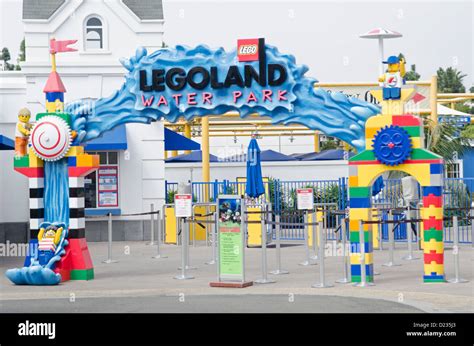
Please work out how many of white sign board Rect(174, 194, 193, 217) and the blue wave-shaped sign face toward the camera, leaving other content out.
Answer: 2

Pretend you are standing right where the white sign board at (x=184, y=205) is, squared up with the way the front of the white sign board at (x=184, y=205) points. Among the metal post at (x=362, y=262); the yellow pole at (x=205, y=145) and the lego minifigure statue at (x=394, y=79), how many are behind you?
1

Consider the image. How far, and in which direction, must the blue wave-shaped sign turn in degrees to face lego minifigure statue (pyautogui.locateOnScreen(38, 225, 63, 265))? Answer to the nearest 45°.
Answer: approximately 90° to its right

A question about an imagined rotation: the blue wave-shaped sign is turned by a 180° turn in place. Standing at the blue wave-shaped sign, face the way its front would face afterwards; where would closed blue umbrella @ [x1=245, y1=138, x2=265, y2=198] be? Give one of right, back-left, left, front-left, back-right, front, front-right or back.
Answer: front

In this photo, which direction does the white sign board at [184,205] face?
toward the camera

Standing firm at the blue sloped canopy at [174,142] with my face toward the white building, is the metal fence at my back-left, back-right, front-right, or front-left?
back-left

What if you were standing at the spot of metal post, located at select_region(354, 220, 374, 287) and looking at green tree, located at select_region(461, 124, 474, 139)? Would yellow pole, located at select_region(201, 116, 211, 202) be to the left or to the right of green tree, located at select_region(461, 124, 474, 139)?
left

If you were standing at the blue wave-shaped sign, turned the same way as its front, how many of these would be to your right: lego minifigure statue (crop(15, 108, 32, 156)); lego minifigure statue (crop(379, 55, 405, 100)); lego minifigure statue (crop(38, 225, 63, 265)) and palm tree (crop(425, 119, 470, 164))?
2

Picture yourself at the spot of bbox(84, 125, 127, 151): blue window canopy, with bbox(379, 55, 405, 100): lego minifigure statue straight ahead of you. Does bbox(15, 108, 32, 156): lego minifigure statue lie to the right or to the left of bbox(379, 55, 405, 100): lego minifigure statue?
right

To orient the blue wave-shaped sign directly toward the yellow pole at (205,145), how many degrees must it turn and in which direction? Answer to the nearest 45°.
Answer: approximately 180°

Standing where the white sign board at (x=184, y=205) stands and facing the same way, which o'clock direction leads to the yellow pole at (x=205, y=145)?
The yellow pole is roughly at 6 o'clock from the white sign board.

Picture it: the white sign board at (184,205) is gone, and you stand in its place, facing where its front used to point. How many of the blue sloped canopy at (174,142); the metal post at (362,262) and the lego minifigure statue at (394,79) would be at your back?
1

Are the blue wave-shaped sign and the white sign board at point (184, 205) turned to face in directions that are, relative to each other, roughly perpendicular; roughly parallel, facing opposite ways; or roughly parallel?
roughly parallel
